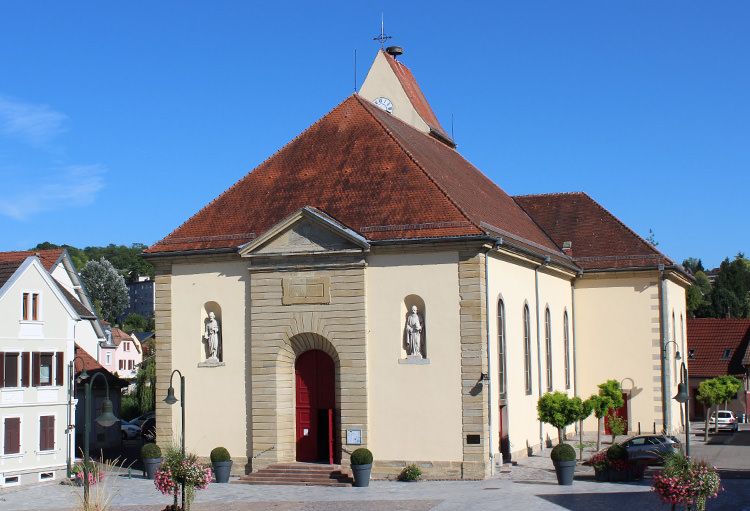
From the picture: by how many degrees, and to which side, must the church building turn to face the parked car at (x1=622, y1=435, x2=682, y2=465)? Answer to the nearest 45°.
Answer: approximately 135° to its left

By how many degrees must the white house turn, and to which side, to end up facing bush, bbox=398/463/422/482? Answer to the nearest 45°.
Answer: approximately 45° to its left

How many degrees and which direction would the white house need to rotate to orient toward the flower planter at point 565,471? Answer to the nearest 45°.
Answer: approximately 45° to its left

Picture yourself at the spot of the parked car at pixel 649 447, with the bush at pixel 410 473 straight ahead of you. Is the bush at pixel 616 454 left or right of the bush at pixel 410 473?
left

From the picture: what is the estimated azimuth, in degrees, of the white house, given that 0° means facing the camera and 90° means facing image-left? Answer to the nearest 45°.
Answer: approximately 0°

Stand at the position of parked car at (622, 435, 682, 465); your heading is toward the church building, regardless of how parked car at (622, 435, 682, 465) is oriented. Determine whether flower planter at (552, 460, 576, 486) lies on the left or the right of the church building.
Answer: left

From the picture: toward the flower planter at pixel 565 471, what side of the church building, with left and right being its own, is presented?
left

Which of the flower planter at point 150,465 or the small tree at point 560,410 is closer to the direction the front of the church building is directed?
the flower planter

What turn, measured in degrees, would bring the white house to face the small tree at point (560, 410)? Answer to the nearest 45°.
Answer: approximately 45° to its left

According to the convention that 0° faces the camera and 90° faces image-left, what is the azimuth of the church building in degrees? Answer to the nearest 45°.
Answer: approximately 45°

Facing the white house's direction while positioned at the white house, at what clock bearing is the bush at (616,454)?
The bush is roughly at 10 o'clock from the white house.
